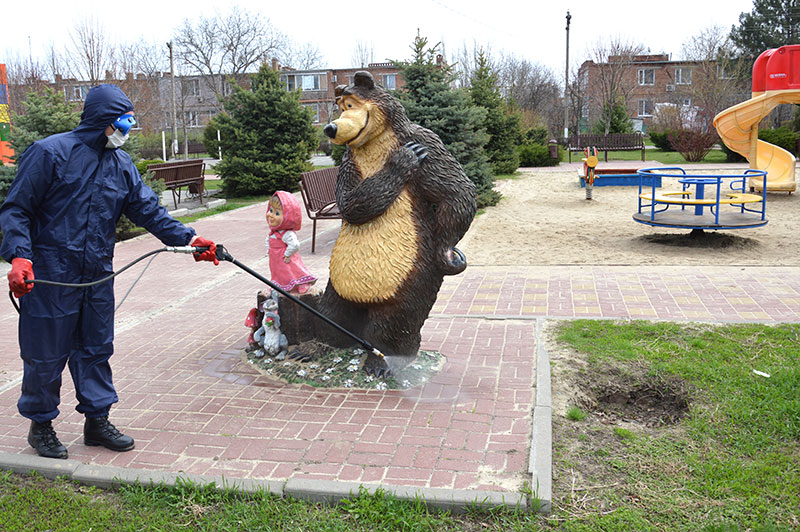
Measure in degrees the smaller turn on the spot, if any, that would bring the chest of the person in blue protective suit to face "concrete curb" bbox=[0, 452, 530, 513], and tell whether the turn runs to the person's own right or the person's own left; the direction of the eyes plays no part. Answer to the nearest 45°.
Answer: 0° — they already face it

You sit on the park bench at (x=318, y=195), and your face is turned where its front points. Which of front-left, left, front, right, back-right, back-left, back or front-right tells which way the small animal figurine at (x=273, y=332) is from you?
front-right

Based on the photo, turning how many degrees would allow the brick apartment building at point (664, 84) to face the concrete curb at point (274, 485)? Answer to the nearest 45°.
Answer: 0° — it already faces it

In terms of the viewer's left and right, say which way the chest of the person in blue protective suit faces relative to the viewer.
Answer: facing the viewer and to the right of the viewer

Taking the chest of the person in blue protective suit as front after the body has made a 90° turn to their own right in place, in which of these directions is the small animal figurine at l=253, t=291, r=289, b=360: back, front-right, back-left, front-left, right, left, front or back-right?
back

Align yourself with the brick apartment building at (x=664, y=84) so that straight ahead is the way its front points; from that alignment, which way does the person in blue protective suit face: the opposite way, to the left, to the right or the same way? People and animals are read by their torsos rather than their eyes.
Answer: to the left

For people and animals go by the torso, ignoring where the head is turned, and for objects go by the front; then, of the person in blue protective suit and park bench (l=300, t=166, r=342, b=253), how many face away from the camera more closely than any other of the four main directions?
0

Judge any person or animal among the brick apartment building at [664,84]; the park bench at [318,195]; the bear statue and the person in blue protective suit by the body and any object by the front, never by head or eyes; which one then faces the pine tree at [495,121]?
the brick apartment building

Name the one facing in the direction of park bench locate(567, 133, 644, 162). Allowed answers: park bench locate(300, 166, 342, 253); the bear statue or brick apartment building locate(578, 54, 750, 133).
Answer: the brick apartment building

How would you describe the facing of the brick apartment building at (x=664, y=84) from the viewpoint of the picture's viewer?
facing the viewer

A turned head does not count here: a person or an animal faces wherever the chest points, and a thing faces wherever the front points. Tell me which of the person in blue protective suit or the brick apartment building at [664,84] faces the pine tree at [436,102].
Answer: the brick apartment building

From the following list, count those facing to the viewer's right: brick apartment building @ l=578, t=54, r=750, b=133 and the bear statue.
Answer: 0

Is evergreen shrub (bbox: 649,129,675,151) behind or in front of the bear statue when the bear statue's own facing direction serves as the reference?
behind
